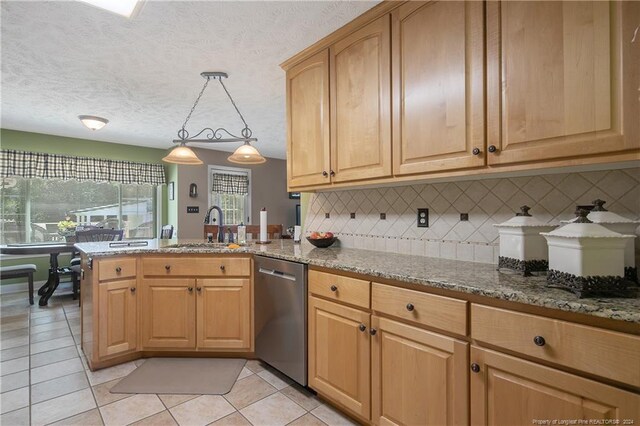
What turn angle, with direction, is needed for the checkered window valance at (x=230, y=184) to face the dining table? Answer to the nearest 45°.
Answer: approximately 45° to its right

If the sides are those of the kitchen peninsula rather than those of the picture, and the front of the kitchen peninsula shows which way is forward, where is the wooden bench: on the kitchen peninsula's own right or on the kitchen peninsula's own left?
on the kitchen peninsula's own right

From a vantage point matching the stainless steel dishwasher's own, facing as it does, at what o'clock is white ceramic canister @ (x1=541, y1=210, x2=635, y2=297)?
The white ceramic canister is roughly at 9 o'clock from the stainless steel dishwasher.

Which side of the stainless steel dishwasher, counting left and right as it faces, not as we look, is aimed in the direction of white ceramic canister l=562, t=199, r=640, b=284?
left

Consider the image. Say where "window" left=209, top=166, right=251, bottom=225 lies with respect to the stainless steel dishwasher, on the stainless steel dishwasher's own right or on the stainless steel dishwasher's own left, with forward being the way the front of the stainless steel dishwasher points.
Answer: on the stainless steel dishwasher's own right

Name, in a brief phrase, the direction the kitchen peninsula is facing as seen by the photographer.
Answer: facing the viewer and to the left of the viewer

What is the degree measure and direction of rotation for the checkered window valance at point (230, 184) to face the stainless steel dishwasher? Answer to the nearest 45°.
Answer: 0° — it already faces it

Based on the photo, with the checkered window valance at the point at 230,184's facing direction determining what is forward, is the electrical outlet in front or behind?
in front

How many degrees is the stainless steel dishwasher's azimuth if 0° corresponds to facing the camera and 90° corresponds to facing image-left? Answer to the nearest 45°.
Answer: approximately 45°

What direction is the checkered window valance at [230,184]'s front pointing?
toward the camera

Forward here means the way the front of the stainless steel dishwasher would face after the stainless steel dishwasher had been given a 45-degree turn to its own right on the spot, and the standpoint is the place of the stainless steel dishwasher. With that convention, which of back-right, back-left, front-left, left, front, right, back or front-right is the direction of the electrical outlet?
back

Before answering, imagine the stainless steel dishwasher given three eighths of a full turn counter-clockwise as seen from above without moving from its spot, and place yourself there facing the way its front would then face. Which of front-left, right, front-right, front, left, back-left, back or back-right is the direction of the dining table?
back-left

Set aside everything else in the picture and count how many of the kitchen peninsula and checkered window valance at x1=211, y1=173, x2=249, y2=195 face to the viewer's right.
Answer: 0
